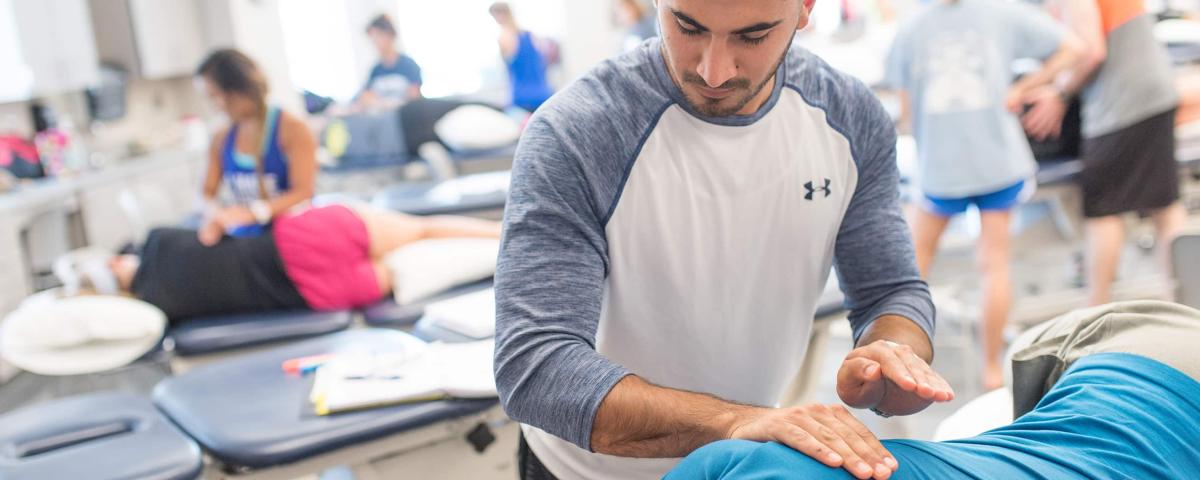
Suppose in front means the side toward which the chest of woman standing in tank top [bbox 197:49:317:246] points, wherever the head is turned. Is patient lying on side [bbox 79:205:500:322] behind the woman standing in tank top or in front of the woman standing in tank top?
in front

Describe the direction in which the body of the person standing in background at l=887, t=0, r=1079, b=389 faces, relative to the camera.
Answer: away from the camera

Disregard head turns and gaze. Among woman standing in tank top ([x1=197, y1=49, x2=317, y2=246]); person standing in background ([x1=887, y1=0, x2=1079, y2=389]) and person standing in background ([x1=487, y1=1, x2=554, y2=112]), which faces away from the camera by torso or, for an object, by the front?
person standing in background ([x1=887, y1=0, x2=1079, y2=389])

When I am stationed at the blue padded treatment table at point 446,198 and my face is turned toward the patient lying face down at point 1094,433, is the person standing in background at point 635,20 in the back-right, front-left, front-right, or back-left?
back-left

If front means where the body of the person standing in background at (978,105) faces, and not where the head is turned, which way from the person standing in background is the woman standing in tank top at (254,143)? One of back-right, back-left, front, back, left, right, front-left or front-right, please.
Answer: left

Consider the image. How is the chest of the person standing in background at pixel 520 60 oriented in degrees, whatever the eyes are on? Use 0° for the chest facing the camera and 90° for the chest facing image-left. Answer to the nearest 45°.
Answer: approximately 90°

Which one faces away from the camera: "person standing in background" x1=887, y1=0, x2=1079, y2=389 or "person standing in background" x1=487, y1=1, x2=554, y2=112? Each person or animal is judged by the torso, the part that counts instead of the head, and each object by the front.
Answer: "person standing in background" x1=887, y1=0, x2=1079, y2=389
